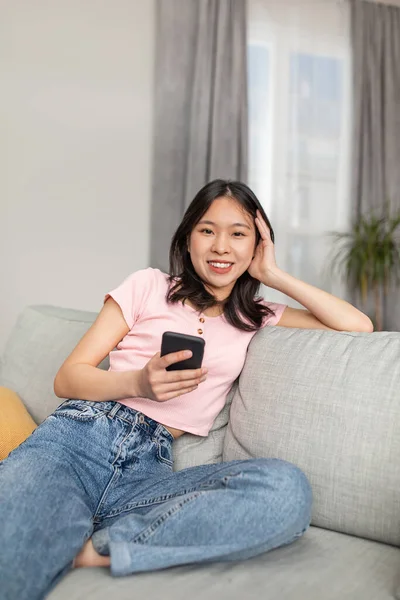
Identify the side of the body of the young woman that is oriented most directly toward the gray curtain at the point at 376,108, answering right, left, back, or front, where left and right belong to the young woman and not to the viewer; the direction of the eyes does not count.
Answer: back

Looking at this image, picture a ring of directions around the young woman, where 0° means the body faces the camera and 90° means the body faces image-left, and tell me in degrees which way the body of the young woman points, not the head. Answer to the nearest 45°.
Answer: approximately 0°

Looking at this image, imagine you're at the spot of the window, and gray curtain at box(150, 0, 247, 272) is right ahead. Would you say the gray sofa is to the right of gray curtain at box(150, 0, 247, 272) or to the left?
left

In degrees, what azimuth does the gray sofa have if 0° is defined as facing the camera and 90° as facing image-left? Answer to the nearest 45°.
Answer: approximately 0°

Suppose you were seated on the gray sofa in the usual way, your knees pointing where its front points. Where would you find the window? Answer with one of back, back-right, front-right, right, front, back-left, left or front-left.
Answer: back

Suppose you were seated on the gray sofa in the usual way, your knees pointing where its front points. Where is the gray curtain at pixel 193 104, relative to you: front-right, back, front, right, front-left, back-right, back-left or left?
back

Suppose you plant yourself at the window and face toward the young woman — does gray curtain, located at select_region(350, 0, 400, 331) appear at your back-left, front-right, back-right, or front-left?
back-left

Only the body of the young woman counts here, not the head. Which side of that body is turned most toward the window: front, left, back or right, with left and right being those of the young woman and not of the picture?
back

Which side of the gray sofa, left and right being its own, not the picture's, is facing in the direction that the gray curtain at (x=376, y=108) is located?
back

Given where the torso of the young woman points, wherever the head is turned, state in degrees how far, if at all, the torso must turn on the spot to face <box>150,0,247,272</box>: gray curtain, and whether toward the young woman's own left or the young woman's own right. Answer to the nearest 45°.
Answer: approximately 180°
